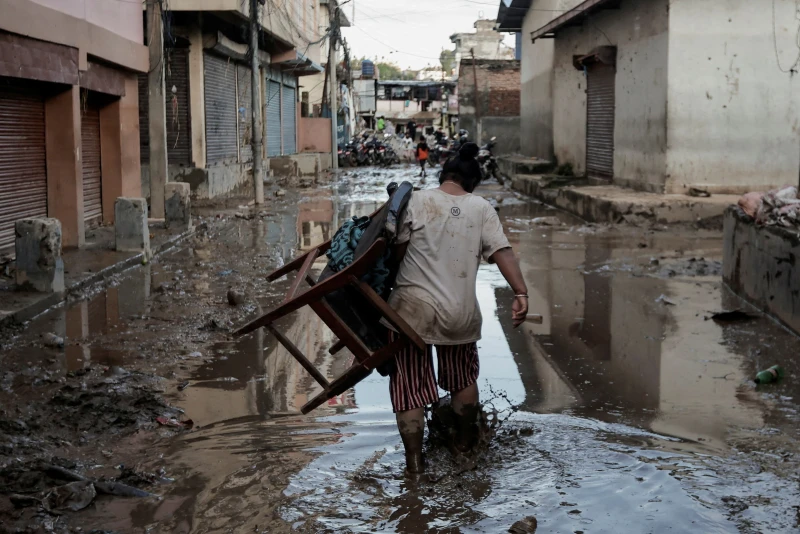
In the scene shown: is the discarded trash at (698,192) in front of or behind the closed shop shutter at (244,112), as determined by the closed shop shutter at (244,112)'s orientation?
in front

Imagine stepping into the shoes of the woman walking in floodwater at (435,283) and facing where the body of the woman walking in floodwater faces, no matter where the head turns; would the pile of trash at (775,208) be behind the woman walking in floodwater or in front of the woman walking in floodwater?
in front

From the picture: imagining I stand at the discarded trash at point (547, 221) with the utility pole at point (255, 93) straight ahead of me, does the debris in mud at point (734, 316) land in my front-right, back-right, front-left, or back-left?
back-left

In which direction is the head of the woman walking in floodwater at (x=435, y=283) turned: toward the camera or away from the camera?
away from the camera

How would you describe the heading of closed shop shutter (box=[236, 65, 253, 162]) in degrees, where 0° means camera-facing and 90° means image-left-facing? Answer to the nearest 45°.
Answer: approximately 315°

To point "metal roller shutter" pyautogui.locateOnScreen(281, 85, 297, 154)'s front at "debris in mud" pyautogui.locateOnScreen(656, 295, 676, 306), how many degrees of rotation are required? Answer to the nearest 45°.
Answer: approximately 45° to its right

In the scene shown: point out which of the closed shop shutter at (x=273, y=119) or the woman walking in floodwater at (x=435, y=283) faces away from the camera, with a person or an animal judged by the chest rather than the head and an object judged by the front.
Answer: the woman walking in floodwater

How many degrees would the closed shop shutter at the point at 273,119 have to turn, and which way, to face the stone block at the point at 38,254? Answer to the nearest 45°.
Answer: approximately 45° to its right

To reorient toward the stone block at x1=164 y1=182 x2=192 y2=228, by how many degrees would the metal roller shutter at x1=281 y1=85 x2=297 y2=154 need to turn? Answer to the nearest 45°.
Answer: approximately 45° to its right

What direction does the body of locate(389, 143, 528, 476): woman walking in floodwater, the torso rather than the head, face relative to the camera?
away from the camera

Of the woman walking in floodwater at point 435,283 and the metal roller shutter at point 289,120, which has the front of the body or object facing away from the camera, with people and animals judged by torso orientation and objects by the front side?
the woman walking in floodwater

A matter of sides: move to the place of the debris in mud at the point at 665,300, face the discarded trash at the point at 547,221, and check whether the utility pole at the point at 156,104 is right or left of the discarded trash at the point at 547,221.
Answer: left
